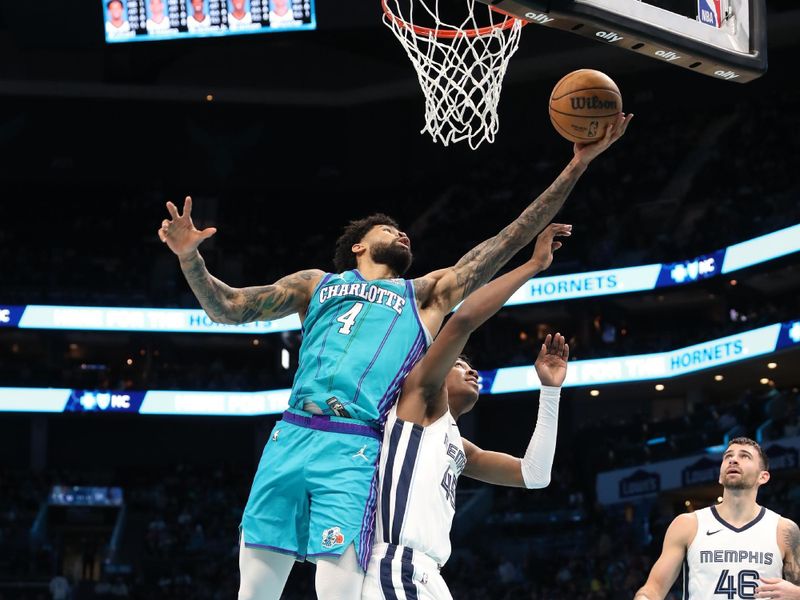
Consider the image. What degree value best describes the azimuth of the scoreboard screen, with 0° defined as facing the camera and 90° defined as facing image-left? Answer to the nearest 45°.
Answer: approximately 0°

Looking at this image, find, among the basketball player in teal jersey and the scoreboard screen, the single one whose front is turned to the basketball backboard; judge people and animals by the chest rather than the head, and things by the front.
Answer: the scoreboard screen

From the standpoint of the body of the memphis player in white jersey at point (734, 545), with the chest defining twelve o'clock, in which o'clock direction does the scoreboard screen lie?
The scoreboard screen is roughly at 5 o'clock from the memphis player in white jersey.

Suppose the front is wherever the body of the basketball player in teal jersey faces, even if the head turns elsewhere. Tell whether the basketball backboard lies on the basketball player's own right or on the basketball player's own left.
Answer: on the basketball player's own left

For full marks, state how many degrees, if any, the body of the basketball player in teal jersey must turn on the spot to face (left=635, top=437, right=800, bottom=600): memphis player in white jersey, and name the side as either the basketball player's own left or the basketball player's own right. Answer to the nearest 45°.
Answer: approximately 135° to the basketball player's own left

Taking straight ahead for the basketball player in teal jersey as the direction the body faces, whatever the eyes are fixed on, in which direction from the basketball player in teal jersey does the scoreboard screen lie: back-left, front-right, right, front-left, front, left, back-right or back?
back

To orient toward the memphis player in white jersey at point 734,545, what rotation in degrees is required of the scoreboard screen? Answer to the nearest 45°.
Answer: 0° — it already faces them
